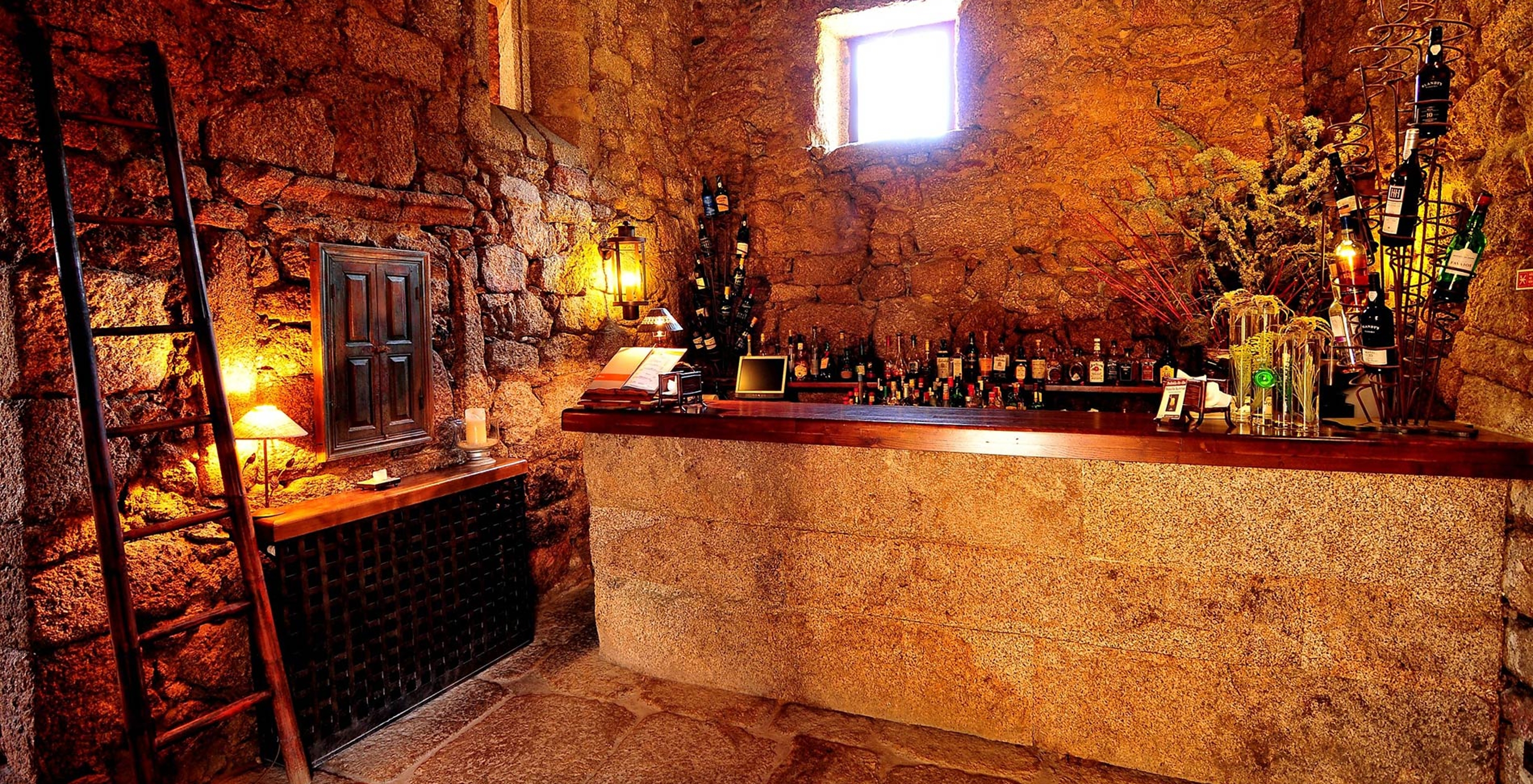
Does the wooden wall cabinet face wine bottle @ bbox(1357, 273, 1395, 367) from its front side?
yes

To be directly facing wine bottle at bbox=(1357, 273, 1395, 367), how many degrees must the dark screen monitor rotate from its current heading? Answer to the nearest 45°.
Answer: approximately 45° to its left

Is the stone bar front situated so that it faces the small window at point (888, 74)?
no

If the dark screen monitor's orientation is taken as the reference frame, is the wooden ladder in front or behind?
in front

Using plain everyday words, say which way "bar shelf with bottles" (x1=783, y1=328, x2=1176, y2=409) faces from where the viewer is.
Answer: facing the viewer

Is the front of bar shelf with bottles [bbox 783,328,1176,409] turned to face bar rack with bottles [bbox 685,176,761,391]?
no

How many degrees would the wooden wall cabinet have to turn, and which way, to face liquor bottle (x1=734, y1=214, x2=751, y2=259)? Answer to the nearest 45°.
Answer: approximately 90° to its left

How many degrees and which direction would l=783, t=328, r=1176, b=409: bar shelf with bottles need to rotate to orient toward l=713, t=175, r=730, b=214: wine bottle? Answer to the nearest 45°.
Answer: approximately 90° to its right

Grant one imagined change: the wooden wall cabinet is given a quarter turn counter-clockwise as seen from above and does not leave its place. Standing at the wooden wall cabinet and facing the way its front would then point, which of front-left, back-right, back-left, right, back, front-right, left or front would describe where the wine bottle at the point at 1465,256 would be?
right

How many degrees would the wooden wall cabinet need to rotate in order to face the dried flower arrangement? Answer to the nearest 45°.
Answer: approximately 45° to its left

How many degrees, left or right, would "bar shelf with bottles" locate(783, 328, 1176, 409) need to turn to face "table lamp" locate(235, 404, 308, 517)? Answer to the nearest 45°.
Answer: approximately 45° to its right

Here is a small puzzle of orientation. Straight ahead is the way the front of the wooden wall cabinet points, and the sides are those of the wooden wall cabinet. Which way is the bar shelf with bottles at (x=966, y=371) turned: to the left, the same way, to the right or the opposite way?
to the right

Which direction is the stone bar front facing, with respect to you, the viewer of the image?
facing the viewer and to the left of the viewer

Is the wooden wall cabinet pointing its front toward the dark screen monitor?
no

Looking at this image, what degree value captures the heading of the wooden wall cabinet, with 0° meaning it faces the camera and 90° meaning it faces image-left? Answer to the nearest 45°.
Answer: approximately 315°

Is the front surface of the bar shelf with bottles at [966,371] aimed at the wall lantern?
no

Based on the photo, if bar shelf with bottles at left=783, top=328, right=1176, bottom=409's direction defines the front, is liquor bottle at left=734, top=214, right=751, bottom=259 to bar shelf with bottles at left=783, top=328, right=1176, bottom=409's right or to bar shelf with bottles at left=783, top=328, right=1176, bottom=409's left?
on its right

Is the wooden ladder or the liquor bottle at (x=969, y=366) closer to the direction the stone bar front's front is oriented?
the wooden ladder

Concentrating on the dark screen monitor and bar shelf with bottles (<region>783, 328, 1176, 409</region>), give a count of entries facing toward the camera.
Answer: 2
